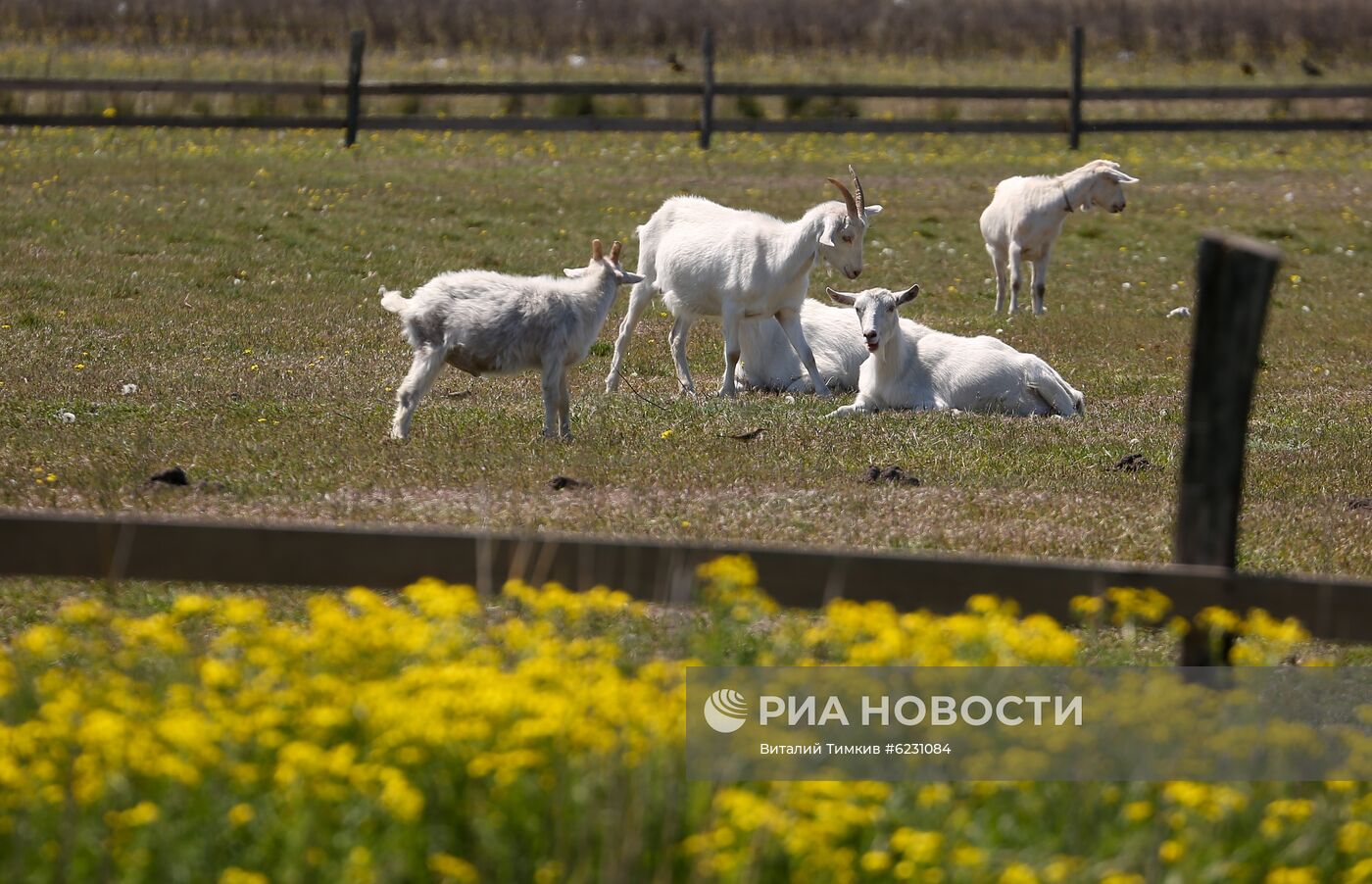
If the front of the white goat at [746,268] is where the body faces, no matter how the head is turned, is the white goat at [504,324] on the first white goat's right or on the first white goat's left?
on the first white goat's right

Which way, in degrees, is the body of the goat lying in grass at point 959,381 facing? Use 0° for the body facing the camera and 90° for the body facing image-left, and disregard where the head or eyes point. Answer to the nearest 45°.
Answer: approximately 90°

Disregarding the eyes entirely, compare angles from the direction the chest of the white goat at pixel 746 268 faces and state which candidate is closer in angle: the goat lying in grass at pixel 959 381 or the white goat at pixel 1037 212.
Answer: the goat lying in grass

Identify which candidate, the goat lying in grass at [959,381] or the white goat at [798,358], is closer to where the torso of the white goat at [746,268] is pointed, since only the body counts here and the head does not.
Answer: the goat lying in grass

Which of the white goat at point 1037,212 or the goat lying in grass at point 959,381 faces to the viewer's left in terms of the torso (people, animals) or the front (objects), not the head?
the goat lying in grass

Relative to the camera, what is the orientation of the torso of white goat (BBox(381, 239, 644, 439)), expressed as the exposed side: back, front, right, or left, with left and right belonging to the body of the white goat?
right

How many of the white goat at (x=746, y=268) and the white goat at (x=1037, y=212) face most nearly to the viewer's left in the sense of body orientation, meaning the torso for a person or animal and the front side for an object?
0

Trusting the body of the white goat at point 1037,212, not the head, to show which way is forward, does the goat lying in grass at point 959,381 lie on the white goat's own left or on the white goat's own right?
on the white goat's own right

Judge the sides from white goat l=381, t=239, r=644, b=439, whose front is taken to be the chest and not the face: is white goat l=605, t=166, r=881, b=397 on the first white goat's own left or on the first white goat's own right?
on the first white goat's own left

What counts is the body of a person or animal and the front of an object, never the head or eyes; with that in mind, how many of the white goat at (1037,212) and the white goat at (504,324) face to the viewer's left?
0

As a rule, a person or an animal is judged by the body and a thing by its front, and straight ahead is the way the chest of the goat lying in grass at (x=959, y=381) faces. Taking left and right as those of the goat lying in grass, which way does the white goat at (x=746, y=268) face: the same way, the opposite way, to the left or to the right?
the opposite way

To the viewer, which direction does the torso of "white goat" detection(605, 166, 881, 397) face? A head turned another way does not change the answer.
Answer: to the viewer's right
